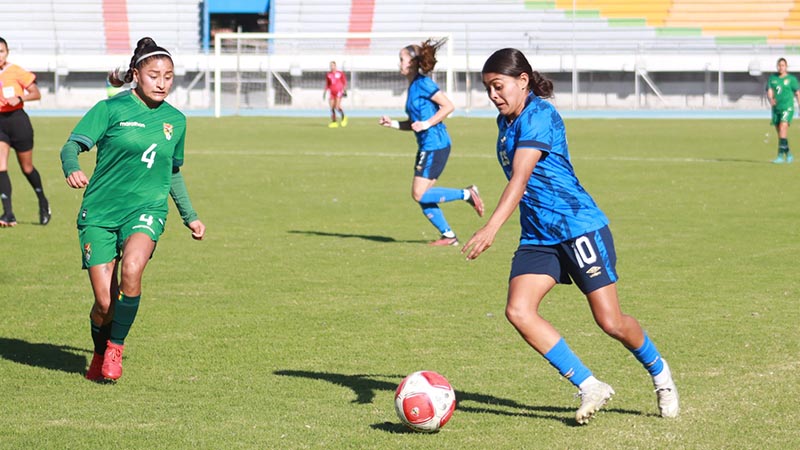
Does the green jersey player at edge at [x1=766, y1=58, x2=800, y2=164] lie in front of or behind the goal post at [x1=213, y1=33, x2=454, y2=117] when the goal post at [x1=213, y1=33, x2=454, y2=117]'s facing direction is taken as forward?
in front

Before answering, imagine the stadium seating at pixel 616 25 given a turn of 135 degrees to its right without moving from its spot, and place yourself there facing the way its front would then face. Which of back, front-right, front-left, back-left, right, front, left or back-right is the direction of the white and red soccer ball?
back-left

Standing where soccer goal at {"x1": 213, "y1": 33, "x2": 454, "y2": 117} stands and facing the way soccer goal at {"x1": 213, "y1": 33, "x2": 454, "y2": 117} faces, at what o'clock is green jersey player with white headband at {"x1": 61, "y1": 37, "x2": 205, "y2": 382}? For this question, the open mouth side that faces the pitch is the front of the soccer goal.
The green jersey player with white headband is roughly at 12 o'clock from the soccer goal.

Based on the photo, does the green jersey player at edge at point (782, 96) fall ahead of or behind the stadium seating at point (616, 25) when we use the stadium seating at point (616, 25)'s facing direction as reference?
ahead

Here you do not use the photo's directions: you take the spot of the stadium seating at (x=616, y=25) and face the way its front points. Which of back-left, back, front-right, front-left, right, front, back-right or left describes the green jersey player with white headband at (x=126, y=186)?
front

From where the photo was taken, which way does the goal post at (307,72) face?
toward the camera

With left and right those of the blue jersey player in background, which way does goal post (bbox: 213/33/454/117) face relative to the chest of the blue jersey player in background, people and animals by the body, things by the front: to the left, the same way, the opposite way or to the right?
to the left

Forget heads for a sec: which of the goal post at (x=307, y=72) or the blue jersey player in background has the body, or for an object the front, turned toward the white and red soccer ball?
the goal post

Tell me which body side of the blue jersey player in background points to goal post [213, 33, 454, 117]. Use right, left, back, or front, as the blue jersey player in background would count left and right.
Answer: right

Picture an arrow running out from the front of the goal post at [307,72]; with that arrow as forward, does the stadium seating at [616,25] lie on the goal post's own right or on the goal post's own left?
on the goal post's own left

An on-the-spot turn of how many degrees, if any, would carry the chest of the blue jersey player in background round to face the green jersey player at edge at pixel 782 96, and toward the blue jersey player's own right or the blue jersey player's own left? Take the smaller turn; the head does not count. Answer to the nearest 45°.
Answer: approximately 135° to the blue jersey player's own right

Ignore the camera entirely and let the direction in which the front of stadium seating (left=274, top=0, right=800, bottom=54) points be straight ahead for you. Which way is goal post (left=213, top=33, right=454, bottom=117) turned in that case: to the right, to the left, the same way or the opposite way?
the same way

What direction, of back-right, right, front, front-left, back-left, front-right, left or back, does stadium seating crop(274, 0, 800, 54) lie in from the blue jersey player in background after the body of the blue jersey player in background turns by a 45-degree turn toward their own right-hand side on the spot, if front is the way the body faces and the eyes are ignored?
front-right

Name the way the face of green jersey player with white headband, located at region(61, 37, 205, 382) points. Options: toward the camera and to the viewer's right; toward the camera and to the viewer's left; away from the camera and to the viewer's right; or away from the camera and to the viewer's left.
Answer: toward the camera and to the viewer's right

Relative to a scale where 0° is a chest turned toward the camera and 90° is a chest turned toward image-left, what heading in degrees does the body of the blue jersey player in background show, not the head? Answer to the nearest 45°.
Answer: approximately 90°
